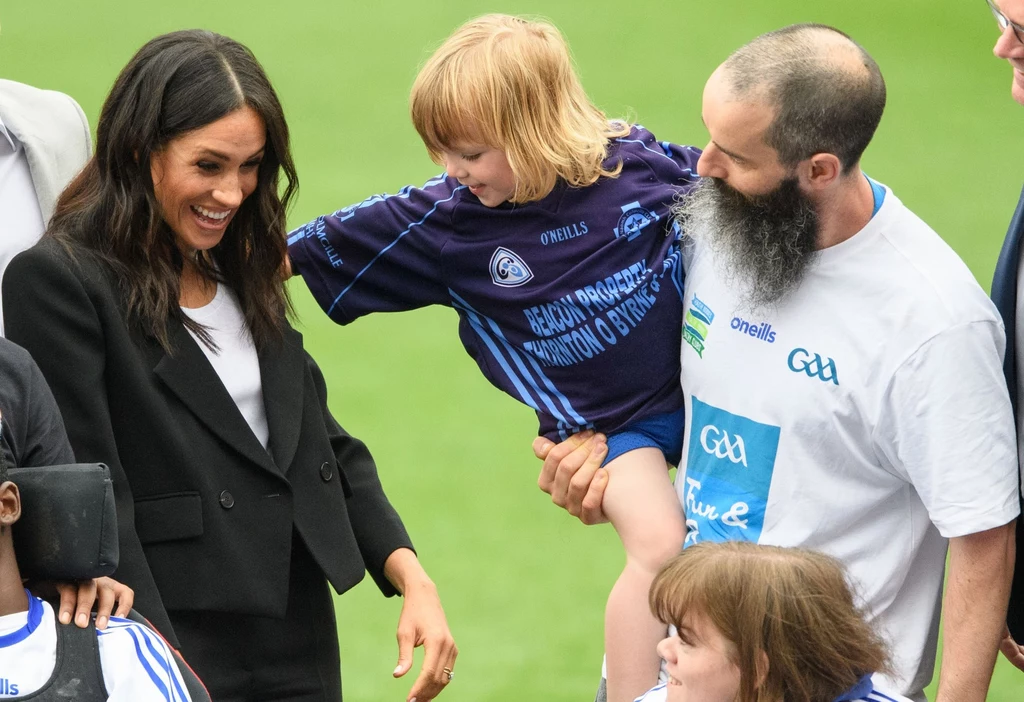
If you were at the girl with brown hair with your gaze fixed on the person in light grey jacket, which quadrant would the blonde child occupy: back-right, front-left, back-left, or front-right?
front-right

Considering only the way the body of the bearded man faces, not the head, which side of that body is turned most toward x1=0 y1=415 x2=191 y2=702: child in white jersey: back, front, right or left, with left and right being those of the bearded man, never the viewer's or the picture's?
front

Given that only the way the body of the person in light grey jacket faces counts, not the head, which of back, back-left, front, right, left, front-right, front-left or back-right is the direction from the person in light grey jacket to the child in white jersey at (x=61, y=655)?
front

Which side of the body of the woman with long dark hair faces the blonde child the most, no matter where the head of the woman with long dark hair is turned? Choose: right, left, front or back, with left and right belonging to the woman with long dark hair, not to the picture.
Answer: left

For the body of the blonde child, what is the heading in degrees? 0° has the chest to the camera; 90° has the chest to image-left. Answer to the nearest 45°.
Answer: approximately 0°

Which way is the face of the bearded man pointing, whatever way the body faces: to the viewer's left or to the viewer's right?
to the viewer's left

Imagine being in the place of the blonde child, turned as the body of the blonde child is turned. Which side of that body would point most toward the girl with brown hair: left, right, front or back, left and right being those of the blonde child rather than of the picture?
front

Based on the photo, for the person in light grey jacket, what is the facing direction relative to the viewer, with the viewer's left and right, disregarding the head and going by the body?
facing the viewer

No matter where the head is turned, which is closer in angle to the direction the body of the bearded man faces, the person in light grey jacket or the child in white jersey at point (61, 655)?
the child in white jersey

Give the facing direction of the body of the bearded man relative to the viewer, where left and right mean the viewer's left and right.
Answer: facing the viewer and to the left of the viewer
